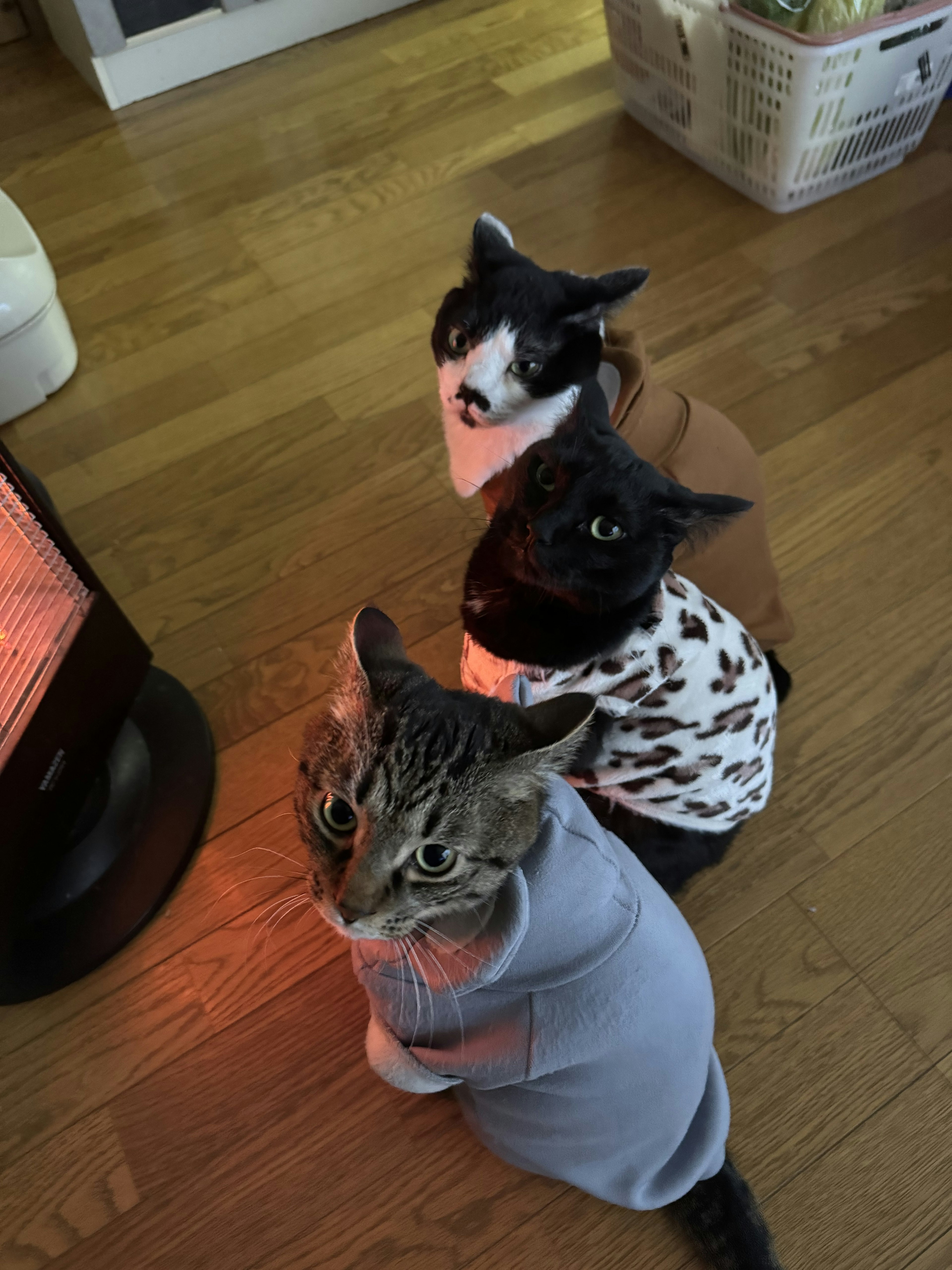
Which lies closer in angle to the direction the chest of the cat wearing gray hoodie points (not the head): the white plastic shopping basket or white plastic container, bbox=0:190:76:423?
the white plastic container

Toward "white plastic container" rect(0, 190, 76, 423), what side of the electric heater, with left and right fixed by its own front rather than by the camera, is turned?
left

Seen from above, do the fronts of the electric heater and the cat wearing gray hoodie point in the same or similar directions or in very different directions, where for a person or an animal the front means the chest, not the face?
very different directions

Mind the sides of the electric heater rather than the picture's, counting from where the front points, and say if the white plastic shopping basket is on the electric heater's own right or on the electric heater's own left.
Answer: on the electric heater's own left

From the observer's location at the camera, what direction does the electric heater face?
facing the viewer and to the right of the viewer
